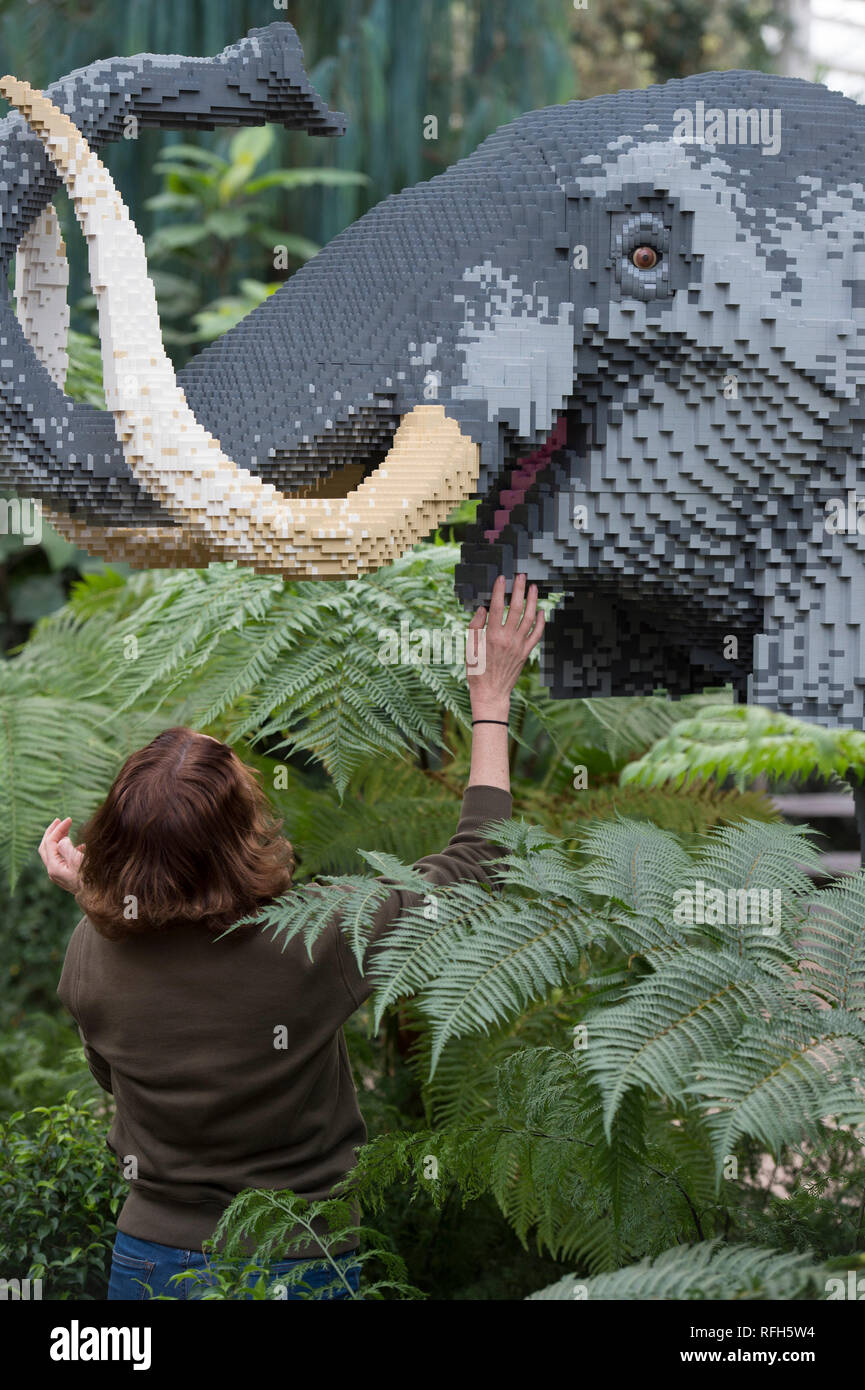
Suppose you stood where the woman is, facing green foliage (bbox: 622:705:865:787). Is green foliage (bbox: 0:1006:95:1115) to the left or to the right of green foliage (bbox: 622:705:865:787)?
left

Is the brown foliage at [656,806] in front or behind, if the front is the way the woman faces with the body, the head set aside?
in front

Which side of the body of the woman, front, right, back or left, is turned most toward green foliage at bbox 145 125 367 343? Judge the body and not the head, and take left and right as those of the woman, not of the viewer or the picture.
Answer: front

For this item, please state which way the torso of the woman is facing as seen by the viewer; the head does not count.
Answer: away from the camera
